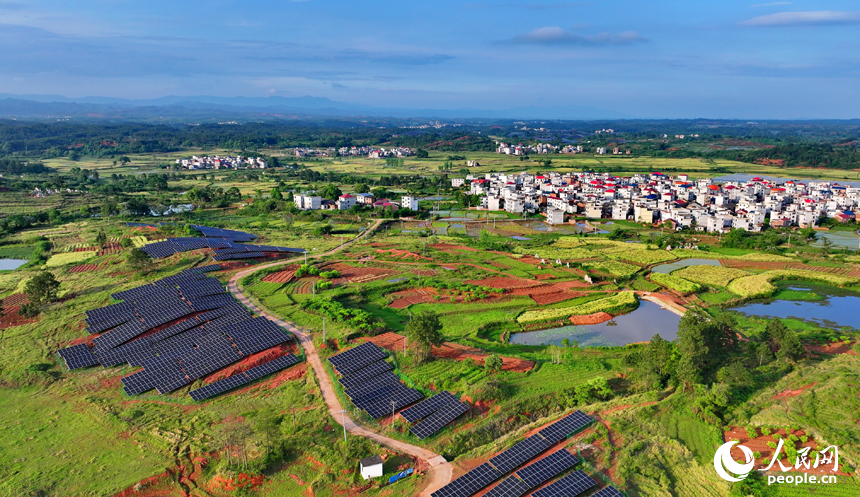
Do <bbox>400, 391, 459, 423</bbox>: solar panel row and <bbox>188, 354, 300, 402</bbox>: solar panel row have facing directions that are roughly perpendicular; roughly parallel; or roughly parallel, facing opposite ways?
roughly parallel

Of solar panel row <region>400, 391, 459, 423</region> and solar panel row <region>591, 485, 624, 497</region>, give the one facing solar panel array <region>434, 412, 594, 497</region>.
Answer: solar panel row <region>400, 391, 459, 423</region>

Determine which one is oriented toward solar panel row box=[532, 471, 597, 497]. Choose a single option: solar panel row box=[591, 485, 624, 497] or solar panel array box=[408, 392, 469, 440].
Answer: the solar panel array

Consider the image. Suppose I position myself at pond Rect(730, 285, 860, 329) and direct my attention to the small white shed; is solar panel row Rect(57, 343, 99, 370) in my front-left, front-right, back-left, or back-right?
front-right

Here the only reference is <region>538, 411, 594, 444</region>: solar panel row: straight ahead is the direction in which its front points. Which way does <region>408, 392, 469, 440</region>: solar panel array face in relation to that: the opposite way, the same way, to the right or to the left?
the same way

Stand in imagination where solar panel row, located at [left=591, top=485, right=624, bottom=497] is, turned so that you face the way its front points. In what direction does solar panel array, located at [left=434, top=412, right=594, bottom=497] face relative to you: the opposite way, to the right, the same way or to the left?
the same way

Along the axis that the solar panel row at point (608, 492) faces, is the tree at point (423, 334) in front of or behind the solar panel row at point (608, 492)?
behind

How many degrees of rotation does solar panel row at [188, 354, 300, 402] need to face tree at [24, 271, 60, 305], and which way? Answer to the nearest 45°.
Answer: approximately 180°

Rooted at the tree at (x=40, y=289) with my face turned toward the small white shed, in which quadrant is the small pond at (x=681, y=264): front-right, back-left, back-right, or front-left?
front-left

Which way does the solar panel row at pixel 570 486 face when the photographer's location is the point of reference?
facing the viewer and to the right of the viewer

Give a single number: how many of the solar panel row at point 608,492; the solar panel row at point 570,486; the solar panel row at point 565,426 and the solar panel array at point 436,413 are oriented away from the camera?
0

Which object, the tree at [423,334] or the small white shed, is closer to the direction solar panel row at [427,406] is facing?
the small white shed
